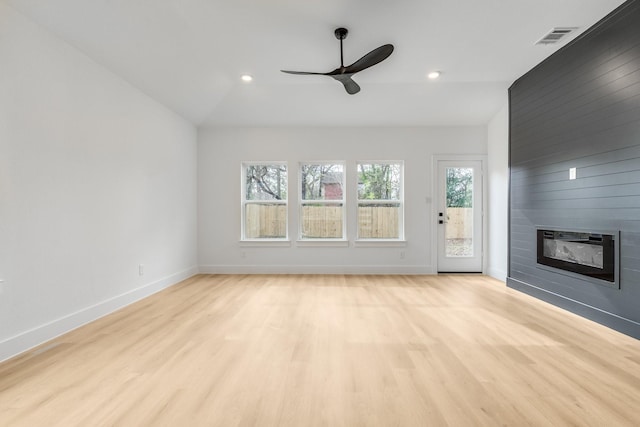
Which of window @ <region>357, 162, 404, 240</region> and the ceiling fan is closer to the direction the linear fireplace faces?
the ceiling fan

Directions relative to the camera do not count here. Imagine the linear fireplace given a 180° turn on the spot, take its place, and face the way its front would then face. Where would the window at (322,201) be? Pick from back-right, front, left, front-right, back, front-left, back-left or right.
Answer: back-left

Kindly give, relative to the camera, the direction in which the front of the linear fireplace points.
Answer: facing the viewer and to the left of the viewer

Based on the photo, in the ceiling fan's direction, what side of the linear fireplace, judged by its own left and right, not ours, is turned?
front

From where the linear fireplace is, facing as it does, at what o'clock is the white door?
The white door is roughly at 3 o'clock from the linear fireplace.

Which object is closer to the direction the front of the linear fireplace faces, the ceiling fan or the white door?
the ceiling fan

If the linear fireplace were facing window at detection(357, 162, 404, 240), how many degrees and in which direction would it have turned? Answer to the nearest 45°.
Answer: approximately 45° to its right

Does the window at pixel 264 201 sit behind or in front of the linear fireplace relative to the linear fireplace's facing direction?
in front

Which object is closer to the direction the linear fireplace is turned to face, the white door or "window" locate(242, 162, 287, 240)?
the window
